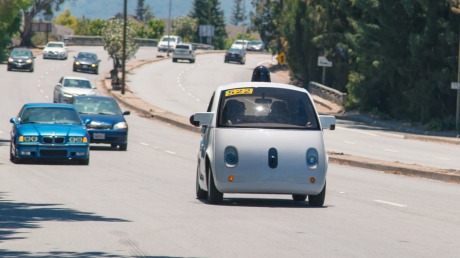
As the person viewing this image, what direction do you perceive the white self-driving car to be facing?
facing the viewer

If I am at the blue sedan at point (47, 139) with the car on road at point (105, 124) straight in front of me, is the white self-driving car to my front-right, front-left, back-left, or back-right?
back-right

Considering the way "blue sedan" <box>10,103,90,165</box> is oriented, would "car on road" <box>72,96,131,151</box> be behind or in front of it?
behind

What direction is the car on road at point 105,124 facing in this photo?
toward the camera

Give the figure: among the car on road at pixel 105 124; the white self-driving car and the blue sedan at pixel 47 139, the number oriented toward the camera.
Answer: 3

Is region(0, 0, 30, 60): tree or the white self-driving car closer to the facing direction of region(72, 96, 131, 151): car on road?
the white self-driving car

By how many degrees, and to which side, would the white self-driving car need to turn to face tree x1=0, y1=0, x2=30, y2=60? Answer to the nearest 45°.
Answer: approximately 135° to its right

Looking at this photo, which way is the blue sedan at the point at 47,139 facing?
toward the camera
